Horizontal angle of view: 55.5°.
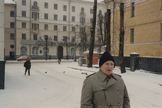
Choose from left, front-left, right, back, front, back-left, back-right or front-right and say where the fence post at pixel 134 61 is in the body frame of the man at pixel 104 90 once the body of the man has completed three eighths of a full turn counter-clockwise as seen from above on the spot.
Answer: front

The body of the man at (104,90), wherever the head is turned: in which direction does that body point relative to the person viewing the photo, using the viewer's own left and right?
facing the viewer and to the right of the viewer

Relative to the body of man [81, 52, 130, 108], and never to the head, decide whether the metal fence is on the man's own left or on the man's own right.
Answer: on the man's own left
